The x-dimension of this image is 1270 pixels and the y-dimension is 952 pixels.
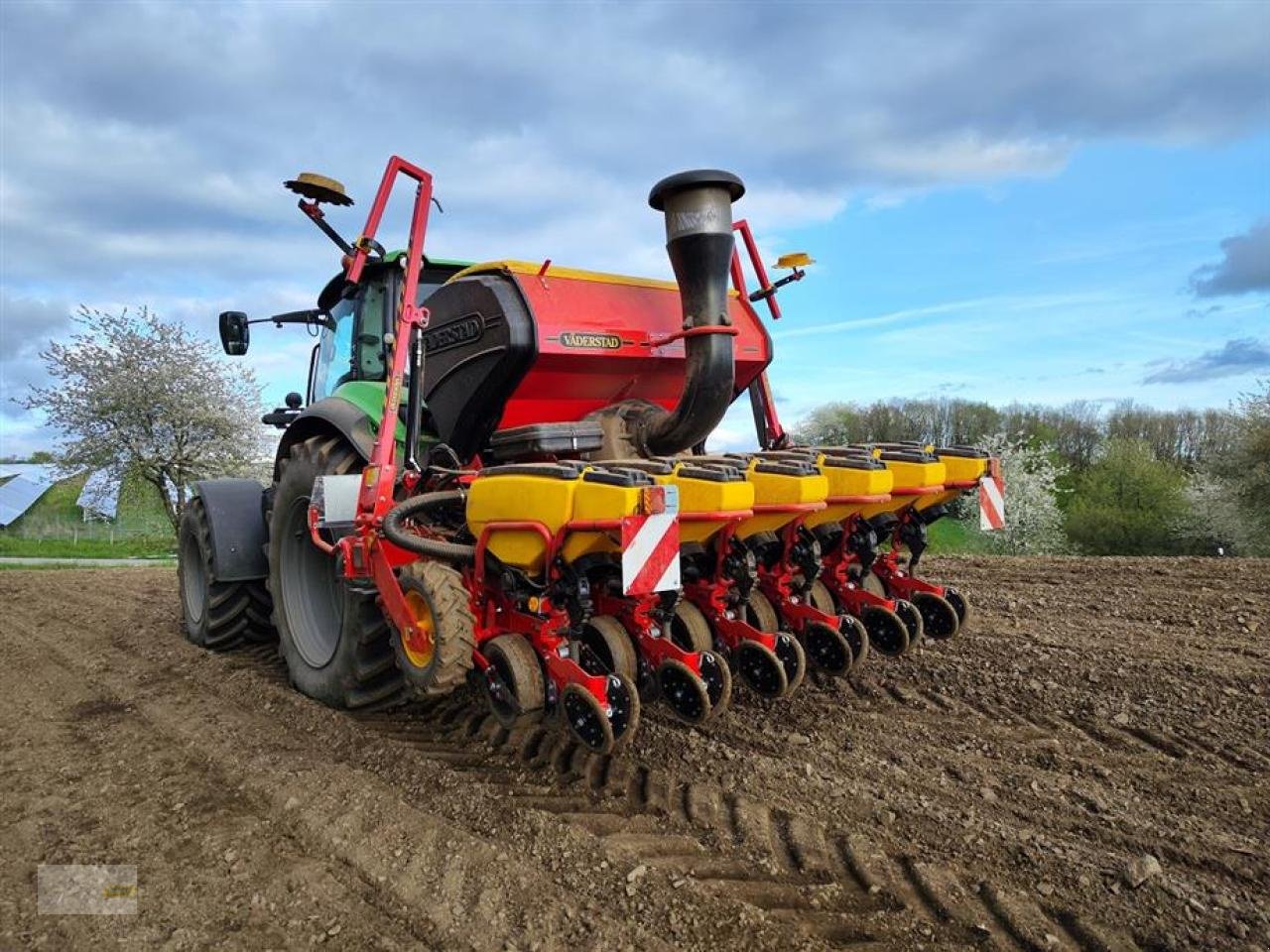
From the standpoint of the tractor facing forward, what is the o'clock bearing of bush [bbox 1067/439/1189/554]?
The bush is roughly at 3 o'clock from the tractor.

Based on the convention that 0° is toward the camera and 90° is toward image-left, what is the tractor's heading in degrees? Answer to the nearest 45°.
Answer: approximately 135°
